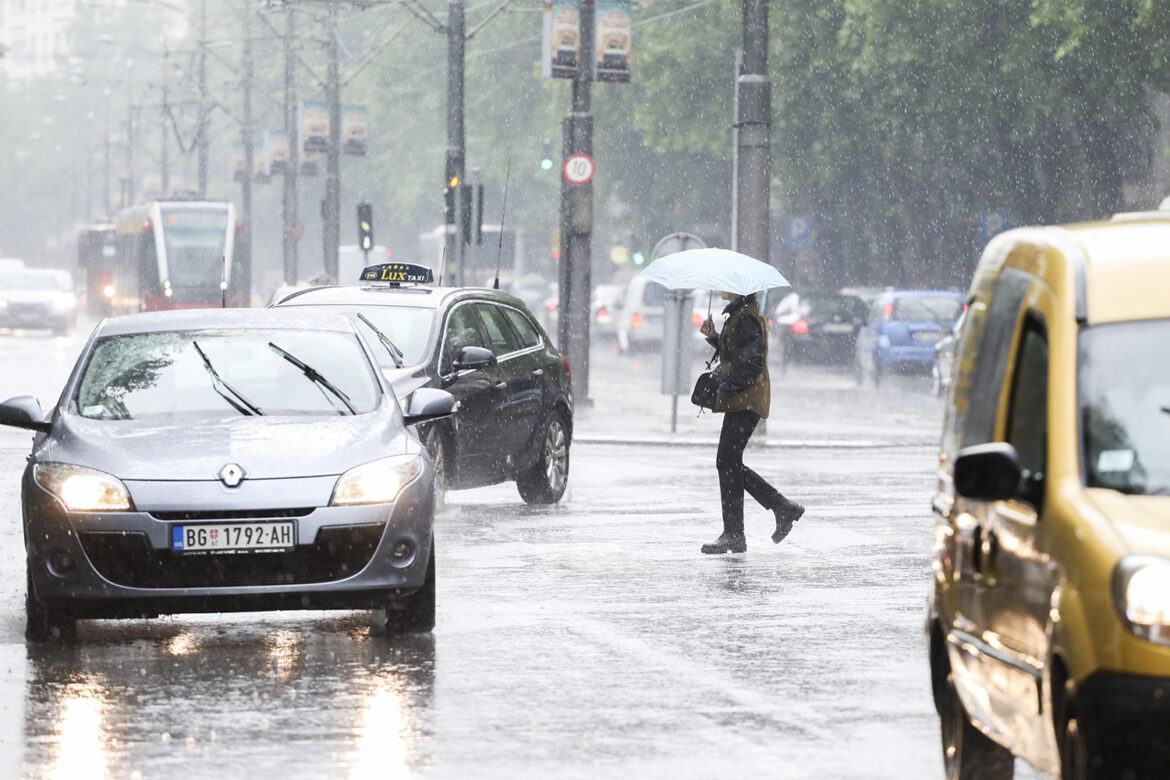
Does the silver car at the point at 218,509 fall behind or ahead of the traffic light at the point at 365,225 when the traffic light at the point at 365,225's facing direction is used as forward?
ahead

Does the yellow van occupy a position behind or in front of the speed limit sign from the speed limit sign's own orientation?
in front

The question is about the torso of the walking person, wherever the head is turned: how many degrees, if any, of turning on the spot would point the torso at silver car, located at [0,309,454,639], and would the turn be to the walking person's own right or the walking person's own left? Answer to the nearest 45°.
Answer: approximately 45° to the walking person's own left

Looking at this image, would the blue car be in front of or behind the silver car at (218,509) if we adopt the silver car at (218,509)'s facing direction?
behind

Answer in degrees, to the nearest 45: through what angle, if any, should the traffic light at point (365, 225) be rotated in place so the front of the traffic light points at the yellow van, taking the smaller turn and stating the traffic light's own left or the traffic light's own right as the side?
0° — it already faces it

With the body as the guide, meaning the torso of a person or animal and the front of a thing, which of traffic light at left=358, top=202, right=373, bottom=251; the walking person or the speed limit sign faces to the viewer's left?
the walking person

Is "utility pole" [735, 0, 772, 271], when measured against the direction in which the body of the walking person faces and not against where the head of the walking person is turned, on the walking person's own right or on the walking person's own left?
on the walking person's own right

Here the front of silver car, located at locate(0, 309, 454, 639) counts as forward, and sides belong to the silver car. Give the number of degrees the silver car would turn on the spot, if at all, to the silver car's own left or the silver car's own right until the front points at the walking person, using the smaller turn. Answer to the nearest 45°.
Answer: approximately 135° to the silver car's own left

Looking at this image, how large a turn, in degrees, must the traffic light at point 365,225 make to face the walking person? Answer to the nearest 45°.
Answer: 0° — it already faces them
